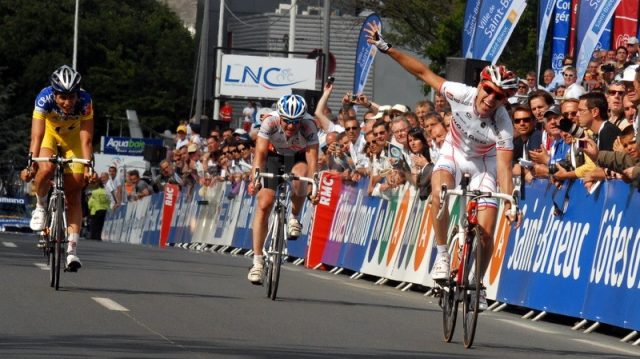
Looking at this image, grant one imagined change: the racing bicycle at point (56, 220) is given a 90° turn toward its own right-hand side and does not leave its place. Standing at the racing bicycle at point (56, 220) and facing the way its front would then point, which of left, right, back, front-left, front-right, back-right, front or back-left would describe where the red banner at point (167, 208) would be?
right

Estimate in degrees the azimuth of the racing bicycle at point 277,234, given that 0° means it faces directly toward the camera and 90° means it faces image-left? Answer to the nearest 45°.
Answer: approximately 0°

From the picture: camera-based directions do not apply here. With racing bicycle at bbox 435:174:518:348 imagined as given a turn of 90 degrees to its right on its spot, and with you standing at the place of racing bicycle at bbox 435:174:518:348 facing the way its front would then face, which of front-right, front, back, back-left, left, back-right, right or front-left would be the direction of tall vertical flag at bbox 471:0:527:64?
right

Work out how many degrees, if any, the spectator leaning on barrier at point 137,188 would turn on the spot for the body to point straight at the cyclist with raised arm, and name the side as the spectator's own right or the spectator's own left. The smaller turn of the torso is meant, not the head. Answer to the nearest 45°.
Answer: approximately 45° to the spectator's own left

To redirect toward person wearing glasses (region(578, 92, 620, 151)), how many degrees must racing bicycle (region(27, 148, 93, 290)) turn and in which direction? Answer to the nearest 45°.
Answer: approximately 90° to its left

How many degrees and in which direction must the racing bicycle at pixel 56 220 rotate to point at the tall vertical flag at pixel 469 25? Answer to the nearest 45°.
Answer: approximately 135° to its left

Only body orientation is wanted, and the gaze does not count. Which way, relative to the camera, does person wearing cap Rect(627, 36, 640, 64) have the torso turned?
to the viewer's left
